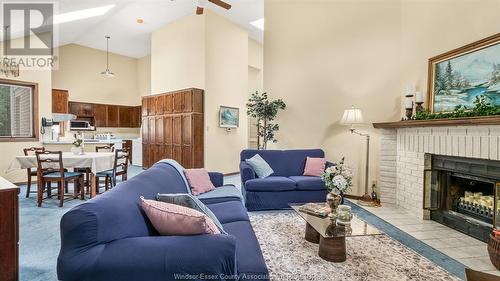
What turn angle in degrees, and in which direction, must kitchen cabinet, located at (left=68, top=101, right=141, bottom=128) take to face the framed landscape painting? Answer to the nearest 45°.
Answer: approximately 45° to its left

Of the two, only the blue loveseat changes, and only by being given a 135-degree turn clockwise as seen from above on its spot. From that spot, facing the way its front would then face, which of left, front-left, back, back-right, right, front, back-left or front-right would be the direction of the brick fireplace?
back-right

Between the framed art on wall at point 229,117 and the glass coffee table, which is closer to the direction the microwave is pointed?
the glass coffee table

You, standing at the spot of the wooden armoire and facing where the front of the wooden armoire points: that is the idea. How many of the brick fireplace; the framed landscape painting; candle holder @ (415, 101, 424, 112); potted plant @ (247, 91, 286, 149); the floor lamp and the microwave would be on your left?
5

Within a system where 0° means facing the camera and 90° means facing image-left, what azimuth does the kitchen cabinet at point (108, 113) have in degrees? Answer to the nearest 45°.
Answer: approximately 0°

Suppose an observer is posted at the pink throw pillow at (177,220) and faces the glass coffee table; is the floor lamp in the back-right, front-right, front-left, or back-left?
front-left

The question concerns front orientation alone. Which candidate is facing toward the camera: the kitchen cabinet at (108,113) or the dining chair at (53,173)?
the kitchen cabinet

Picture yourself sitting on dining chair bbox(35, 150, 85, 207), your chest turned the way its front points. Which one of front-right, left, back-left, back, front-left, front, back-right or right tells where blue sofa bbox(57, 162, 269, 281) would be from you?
back-right

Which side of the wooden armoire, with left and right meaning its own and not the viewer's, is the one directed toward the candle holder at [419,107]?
left

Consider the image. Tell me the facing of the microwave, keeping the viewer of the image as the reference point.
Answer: facing the viewer

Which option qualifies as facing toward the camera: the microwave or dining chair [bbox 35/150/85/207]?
the microwave

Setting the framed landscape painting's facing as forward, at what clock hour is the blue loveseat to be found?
The blue loveseat is roughly at 1 o'clock from the framed landscape painting.

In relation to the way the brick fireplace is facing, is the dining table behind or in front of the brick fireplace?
in front

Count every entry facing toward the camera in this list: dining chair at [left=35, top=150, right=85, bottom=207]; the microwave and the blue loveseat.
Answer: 2

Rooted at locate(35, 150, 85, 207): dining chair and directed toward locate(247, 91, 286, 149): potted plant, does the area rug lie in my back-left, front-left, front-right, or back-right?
front-right

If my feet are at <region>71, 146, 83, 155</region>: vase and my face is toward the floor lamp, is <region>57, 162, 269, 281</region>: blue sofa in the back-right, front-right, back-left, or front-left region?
front-right

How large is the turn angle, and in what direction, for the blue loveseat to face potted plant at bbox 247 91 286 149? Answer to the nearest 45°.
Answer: approximately 180°

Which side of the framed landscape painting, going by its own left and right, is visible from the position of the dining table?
front

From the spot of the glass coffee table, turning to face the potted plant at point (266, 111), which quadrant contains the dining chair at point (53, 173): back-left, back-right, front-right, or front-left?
front-left

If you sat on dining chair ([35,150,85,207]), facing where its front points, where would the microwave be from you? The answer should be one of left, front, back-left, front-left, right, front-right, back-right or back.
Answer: front-left

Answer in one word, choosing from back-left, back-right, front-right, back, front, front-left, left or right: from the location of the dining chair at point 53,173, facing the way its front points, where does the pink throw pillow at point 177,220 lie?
back-right

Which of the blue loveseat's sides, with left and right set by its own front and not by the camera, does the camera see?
front

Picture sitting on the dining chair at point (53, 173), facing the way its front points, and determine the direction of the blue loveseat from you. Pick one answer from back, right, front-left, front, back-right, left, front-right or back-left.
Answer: right
